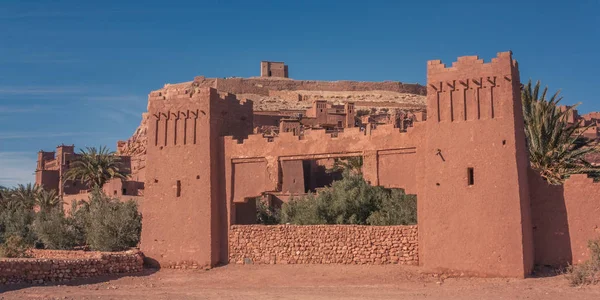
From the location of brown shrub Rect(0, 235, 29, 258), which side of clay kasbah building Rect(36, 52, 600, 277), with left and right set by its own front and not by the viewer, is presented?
right

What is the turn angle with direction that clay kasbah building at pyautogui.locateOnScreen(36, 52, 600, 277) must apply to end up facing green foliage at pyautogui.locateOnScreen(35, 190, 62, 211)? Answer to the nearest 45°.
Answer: approximately 135° to its right

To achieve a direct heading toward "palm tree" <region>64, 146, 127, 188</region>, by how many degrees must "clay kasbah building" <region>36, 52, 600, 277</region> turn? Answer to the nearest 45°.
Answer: approximately 135° to its right

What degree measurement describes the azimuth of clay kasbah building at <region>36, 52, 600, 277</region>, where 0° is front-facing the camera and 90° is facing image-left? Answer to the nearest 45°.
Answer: approximately 0°

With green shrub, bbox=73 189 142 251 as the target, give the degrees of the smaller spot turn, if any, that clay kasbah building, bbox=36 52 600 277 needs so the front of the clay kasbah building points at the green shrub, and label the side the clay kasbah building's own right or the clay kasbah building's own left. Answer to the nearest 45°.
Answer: approximately 135° to the clay kasbah building's own right
